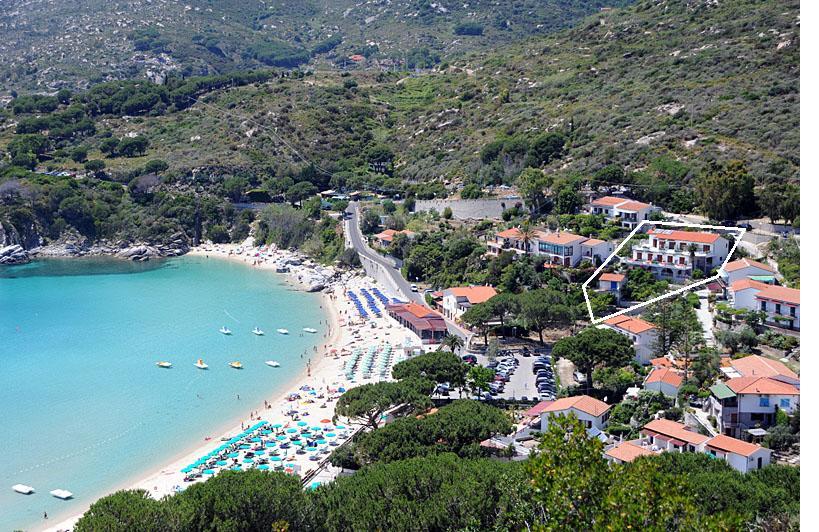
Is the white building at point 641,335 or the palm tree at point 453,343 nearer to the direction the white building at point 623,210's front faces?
the palm tree

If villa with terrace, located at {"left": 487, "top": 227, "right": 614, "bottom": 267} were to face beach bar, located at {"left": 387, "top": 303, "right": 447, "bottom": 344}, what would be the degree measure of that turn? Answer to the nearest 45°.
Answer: approximately 45° to its right

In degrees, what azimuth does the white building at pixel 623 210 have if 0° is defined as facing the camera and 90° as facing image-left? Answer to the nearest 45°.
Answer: approximately 45°

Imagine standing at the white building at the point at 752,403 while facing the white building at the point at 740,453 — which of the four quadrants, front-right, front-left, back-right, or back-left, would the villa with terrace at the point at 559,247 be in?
back-right

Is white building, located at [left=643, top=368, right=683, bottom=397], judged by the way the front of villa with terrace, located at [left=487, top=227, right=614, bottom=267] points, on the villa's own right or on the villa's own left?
on the villa's own left

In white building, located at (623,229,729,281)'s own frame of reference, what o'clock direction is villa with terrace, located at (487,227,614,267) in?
The villa with terrace is roughly at 4 o'clock from the white building.
